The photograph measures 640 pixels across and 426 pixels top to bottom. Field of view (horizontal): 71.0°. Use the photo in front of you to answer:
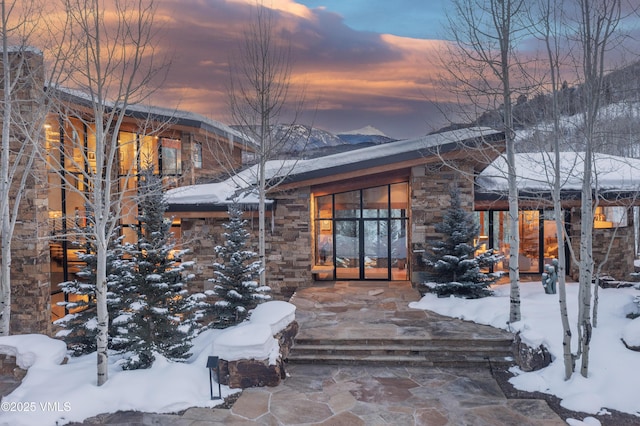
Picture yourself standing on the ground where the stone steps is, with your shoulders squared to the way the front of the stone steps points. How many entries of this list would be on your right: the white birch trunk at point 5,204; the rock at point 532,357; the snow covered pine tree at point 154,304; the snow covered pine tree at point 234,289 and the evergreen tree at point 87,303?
4

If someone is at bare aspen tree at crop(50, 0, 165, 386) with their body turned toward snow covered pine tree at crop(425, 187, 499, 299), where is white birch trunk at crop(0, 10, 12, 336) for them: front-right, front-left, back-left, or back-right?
back-left

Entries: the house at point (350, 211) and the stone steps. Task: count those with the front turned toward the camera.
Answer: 2

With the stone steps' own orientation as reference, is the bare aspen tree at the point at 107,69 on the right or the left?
on its right

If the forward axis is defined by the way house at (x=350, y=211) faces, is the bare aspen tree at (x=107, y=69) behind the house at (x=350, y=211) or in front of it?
in front

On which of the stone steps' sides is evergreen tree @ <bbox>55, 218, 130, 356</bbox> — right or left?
on its right

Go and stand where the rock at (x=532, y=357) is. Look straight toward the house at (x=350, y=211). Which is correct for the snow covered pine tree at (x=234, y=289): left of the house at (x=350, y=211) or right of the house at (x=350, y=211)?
left

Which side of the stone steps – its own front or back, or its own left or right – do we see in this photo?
front

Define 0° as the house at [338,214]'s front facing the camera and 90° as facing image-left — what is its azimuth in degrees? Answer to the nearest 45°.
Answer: approximately 0°

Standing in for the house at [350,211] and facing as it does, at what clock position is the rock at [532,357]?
The rock is roughly at 11 o'clock from the house.

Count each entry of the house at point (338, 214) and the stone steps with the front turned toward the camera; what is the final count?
2

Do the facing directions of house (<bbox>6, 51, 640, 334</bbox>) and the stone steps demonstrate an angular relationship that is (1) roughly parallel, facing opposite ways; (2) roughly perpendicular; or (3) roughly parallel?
roughly parallel

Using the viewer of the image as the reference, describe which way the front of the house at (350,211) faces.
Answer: facing the viewer

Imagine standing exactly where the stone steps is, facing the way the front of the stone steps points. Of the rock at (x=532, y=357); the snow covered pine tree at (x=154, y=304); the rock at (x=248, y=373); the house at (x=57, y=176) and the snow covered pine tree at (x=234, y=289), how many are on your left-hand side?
1

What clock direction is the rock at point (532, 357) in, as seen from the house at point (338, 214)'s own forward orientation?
The rock is roughly at 11 o'clock from the house.
